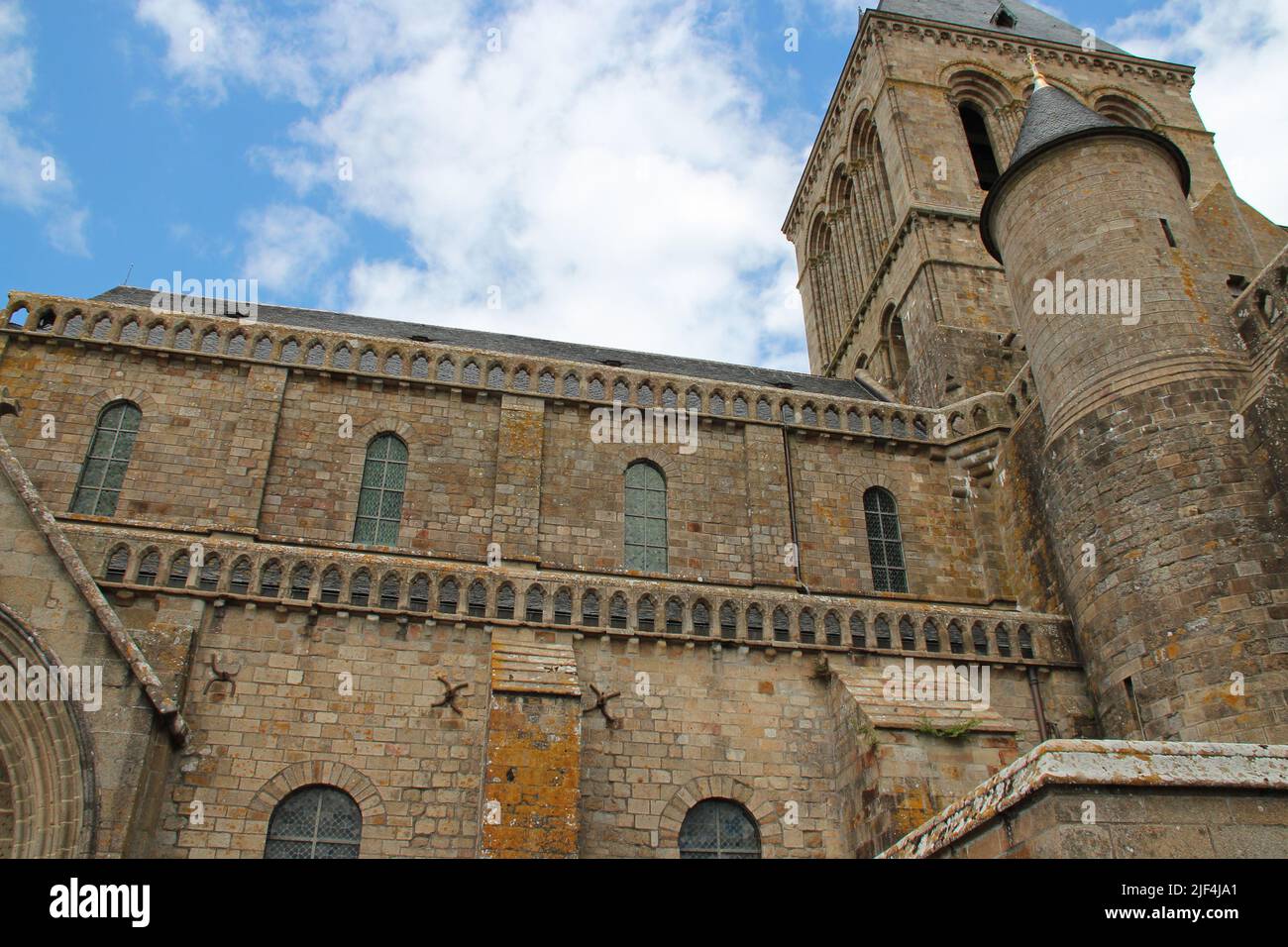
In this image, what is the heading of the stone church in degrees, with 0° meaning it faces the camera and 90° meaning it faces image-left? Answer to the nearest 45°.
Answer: approximately 90°
